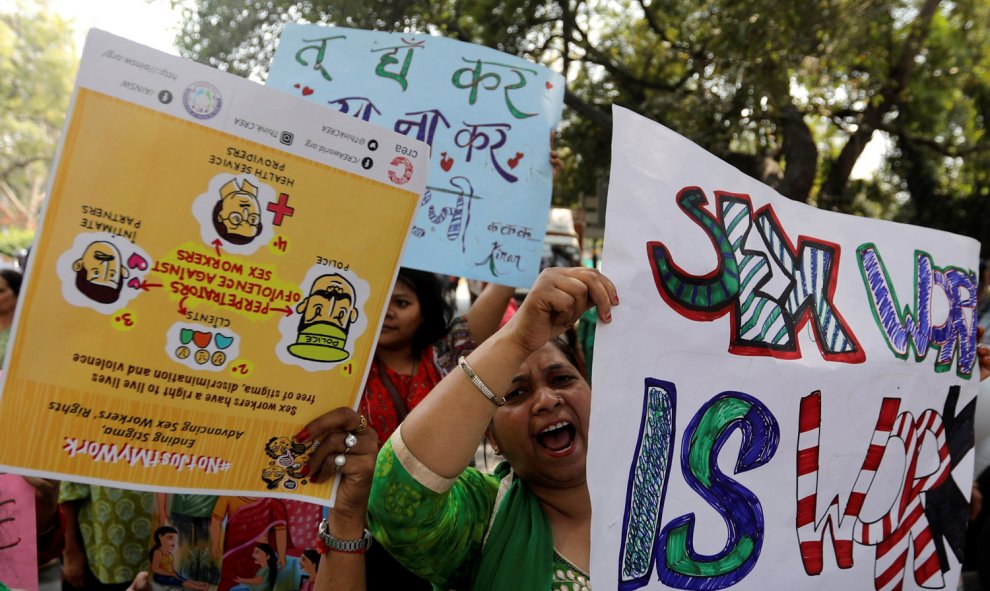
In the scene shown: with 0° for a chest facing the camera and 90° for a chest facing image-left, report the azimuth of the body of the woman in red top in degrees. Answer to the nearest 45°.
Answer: approximately 45°

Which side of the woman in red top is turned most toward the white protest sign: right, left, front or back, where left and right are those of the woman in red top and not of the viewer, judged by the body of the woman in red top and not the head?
left
